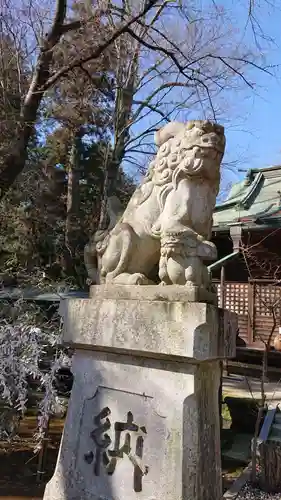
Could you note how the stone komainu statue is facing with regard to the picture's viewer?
facing the viewer and to the right of the viewer
